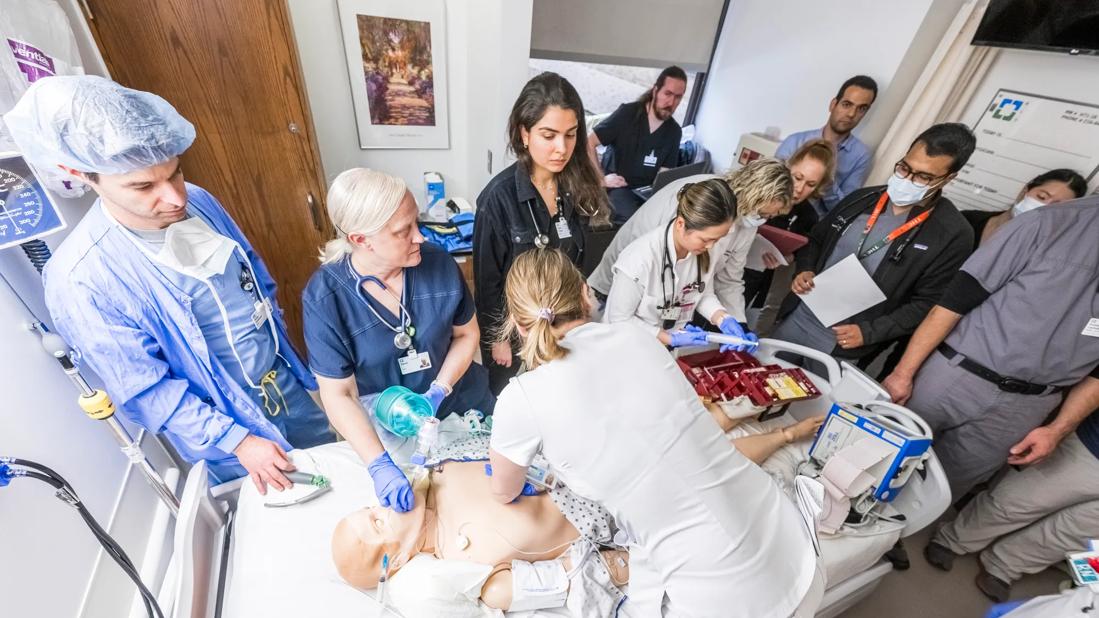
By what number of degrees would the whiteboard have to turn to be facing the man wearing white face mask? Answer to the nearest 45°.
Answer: approximately 45° to its left

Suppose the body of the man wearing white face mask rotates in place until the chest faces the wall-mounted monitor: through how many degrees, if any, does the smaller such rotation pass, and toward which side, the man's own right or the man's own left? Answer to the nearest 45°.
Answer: approximately 135° to the man's own right

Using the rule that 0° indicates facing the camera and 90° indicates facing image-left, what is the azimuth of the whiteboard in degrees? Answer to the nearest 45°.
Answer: approximately 45°

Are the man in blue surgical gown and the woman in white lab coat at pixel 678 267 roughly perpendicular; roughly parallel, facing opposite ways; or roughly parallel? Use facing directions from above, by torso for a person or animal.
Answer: roughly perpendicular

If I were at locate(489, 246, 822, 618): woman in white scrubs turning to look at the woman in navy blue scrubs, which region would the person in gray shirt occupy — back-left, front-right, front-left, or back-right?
back-right

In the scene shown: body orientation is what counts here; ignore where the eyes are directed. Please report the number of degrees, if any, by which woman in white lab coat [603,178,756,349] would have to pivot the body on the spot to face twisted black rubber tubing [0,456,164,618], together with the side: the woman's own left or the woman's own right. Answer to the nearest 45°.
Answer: approximately 90° to the woman's own right

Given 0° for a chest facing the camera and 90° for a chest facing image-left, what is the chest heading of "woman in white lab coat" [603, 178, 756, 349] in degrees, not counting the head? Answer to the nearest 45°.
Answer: approximately 315°

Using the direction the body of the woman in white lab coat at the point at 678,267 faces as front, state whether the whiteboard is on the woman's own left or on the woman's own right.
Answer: on the woman's own left

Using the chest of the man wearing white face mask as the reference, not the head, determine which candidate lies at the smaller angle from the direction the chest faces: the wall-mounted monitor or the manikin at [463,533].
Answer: the manikin

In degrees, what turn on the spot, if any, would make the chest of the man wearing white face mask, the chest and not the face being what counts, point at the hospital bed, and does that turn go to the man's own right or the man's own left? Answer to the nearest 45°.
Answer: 0° — they already face it

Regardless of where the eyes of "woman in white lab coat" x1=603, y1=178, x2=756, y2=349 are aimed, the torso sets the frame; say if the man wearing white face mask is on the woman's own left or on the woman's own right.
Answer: on the woman's own left

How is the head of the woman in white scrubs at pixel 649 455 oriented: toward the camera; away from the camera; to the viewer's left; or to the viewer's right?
away from the camera

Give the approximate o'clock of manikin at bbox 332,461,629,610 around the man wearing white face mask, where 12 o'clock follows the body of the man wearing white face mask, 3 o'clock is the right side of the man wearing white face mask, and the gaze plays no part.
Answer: The manikin is roughly at 11 o'clock from the man wearing white face mask.
